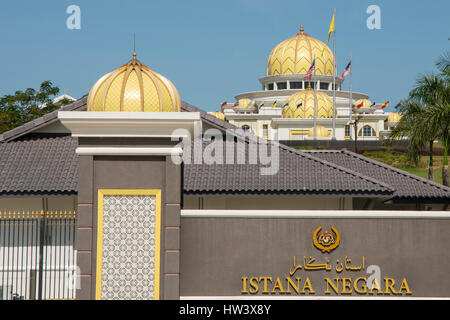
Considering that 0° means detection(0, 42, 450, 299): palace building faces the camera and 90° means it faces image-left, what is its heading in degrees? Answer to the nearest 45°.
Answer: approximately 0°

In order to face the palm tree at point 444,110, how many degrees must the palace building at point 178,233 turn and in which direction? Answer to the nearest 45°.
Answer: approximately 135° to its left

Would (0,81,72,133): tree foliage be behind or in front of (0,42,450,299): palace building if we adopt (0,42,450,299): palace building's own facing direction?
behind

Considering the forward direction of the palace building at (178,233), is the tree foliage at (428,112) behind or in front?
behind
